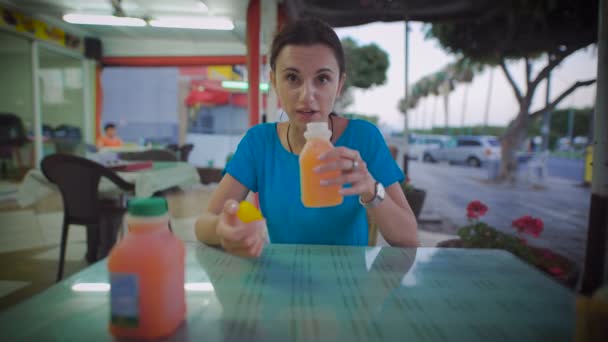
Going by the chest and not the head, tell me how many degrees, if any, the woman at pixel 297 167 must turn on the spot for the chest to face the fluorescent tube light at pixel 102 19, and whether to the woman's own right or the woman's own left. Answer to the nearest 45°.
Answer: approximately 135° to the woman's own right

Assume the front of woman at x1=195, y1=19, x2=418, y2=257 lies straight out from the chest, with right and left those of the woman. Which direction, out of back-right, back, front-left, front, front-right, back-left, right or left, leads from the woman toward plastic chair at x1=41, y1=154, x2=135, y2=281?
back-right

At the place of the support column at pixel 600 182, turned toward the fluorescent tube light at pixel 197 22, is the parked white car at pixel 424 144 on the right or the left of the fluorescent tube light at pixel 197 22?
right

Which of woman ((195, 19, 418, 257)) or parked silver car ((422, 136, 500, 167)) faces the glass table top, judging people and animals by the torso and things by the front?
the woman

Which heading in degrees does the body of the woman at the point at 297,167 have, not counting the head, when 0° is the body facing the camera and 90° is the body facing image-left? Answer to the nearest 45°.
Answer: approximately 0°

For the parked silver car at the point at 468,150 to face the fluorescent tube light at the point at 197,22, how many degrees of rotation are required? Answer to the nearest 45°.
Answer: approximately 135° to its left

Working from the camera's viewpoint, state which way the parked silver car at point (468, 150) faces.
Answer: facing away from the viewer and to the left of the viewer

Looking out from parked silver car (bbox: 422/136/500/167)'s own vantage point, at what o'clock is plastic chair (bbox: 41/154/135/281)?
The plastic chair is roughly at 8 o'clock from the parked silver car.

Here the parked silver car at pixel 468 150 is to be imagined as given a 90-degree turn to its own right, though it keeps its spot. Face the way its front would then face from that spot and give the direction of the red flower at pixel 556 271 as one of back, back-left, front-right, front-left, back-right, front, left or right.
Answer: back-right

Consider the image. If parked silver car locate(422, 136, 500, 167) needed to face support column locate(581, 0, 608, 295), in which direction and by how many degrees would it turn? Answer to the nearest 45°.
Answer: approximately 135° to its left

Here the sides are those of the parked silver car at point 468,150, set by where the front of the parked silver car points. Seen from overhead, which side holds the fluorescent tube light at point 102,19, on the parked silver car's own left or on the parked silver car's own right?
on the parked silver car's own left

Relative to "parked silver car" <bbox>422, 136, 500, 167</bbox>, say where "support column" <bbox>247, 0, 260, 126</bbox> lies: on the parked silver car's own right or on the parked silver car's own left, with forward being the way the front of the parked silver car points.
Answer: on the parked silver car's own left
